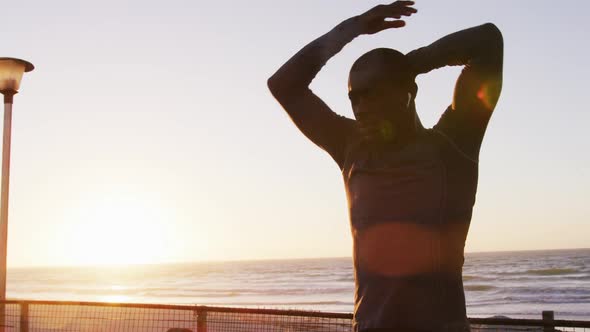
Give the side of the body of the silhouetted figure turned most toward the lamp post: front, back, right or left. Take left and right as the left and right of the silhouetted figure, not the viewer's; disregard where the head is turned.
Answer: right

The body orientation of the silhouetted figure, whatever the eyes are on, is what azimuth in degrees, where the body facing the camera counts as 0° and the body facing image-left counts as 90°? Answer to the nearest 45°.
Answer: approximately 45°
